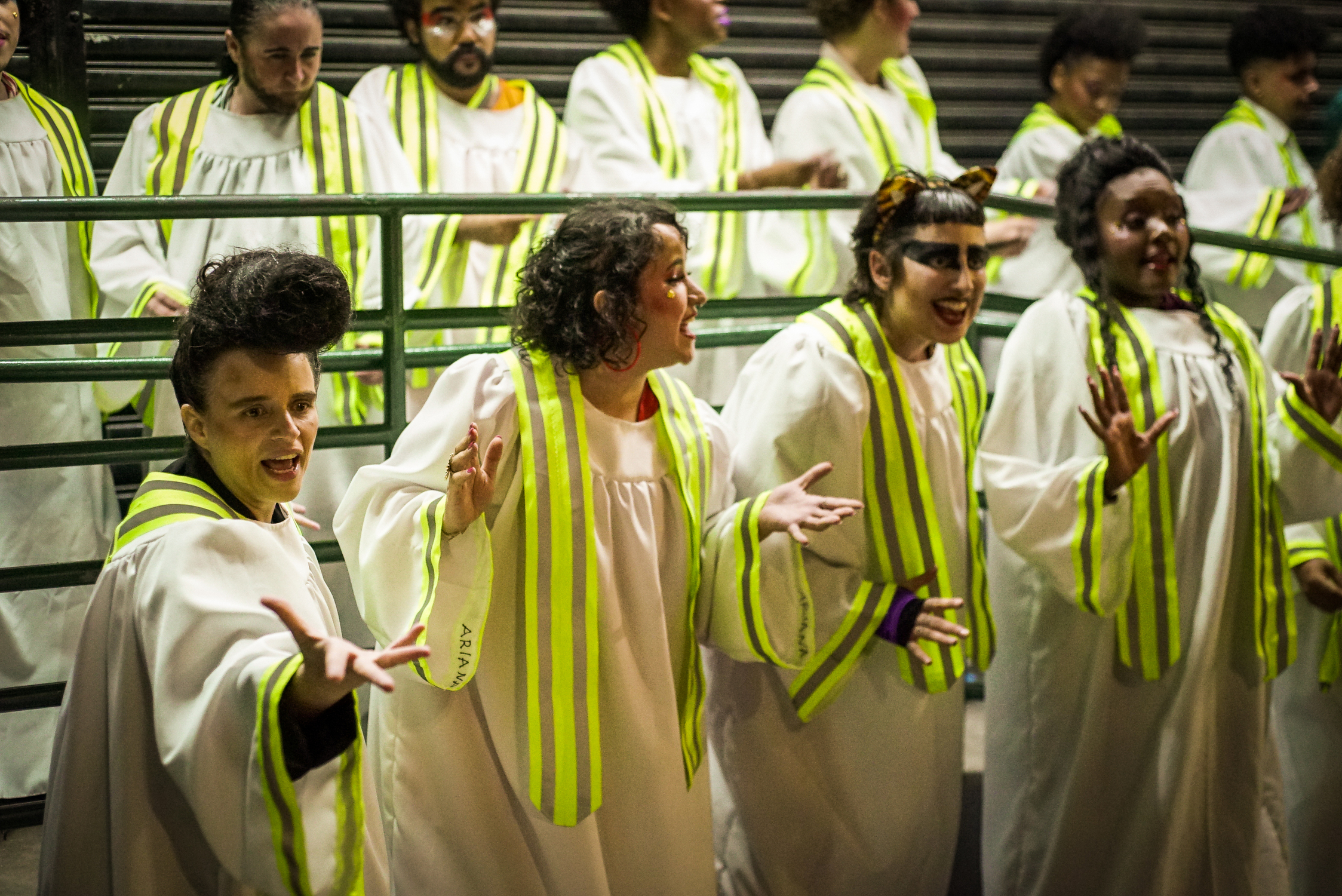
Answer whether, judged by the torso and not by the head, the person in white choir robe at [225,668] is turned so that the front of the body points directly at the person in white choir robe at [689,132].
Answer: no

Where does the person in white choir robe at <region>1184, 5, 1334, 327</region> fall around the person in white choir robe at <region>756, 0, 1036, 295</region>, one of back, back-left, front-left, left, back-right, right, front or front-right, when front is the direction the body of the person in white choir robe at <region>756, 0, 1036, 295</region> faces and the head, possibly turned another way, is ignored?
left

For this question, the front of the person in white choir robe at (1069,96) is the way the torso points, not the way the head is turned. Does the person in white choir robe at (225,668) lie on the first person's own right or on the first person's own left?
on the first person's own right

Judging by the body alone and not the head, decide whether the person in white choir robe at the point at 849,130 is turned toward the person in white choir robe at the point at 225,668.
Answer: no

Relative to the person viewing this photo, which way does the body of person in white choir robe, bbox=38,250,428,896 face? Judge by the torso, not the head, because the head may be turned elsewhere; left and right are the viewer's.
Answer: facing the viewer and to the right of the viewer

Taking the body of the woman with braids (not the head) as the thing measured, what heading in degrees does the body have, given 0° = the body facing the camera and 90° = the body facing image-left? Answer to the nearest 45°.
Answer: approximately 315°

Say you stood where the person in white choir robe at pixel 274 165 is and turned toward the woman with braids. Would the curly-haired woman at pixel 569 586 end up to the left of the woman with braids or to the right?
right

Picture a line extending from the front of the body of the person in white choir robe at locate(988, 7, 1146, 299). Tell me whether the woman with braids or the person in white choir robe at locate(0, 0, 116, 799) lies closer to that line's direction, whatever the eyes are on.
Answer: the woman with braids

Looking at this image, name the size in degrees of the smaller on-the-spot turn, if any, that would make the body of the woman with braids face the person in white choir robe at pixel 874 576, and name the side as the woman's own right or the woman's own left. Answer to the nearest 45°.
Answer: approximately 90° to the woman's own right

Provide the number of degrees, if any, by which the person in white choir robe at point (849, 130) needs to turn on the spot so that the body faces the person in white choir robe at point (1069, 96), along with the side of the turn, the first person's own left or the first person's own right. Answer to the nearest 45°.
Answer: approximately 90° to the first person's own left

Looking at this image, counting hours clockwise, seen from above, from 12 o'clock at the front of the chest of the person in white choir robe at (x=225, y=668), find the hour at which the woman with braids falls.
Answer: The woman with braids is roughly at 10 o'clock from the person in white choir robe.

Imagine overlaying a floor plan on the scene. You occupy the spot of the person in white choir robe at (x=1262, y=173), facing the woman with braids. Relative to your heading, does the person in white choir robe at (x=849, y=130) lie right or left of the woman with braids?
right

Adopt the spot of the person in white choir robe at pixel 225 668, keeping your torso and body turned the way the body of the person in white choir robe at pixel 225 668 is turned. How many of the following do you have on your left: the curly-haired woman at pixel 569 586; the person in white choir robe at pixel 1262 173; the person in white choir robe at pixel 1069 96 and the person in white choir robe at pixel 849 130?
4

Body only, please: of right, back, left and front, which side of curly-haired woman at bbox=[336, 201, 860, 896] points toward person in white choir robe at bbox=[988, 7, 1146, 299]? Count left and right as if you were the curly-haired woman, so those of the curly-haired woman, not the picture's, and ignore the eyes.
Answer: left

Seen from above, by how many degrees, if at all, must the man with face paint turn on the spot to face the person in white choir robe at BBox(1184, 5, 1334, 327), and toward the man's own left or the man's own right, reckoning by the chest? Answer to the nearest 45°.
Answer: approximately 90° to the man's own left

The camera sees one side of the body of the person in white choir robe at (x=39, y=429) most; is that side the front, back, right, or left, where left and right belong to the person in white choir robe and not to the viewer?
front

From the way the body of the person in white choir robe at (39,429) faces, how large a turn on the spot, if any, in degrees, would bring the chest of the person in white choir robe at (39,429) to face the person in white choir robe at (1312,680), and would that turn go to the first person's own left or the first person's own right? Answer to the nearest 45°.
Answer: approximately 90° to the first person's own left

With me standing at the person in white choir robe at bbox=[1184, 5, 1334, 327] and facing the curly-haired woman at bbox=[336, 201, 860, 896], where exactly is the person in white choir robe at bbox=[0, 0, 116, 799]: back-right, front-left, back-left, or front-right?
front-right
